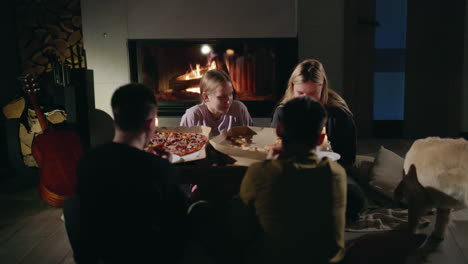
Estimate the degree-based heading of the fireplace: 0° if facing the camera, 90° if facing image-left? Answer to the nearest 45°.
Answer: approximately 0°

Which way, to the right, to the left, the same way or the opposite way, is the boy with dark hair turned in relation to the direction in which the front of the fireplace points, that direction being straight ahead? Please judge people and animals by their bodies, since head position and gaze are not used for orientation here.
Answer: the opposite way

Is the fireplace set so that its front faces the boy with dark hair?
yes

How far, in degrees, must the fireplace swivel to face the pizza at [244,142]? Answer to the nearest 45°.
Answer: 0° — it already faces it

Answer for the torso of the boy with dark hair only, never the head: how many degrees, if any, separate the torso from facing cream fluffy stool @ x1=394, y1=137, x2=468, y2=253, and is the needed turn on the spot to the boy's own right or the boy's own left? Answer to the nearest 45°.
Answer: approximately 45° to the boy's own right

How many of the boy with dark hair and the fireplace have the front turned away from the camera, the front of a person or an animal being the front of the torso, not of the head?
1

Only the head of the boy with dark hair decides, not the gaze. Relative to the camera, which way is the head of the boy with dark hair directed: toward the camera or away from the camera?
away from the camera

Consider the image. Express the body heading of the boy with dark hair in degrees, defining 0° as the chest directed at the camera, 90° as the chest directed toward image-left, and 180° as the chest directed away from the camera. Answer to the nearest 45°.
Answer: approximately 180°

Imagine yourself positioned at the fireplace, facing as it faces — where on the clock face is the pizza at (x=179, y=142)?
The pizza is roughly at 12 o'clock from the fireplace.

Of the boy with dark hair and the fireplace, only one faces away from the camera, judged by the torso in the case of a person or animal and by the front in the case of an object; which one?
the boy with dark hair
